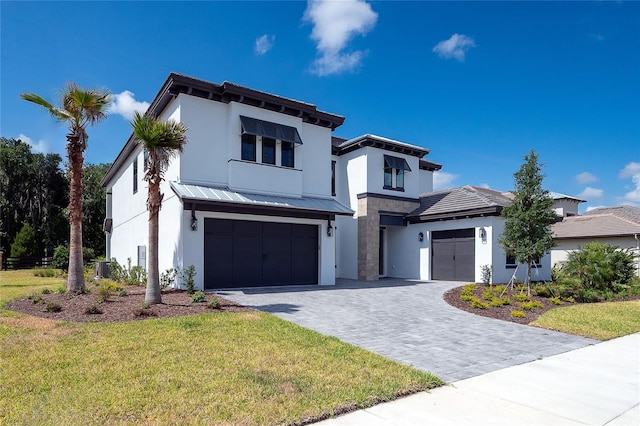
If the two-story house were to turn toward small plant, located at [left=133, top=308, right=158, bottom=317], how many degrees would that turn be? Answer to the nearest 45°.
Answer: approximately 45° to its right

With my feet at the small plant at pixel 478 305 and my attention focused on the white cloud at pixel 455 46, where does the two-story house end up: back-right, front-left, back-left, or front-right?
front-left

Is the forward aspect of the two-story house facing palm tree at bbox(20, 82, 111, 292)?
no

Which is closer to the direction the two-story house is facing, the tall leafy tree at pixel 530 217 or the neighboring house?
the tall leafy tree

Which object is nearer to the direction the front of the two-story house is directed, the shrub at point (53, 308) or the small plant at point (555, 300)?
the small plant

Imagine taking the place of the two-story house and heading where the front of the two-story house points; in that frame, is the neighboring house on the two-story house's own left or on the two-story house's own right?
on the two-story house's own left
